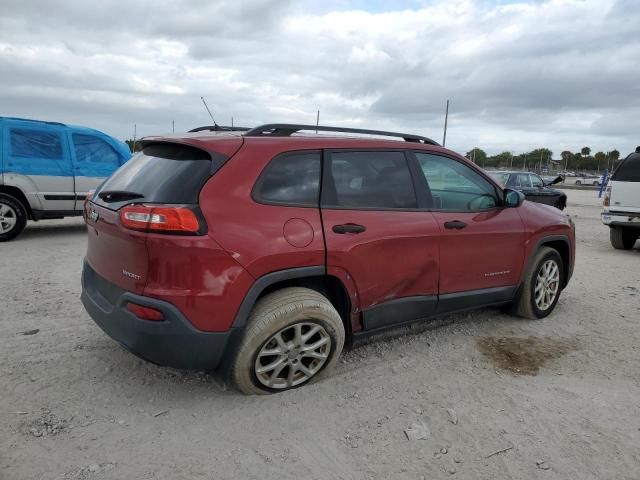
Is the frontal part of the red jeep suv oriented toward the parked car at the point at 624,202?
yes

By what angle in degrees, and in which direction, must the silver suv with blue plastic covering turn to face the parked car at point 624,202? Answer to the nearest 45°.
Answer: approximately 45° to its right

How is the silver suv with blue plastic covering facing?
to the viewer's right

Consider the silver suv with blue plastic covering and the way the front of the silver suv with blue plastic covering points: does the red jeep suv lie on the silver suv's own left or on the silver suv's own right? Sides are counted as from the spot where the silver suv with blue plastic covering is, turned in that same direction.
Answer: on the silver suv's own right

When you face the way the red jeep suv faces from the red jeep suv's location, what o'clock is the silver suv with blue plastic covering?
The silver suv with blue plastic covering is roughly at 9 o'clock from the red jeep suv.

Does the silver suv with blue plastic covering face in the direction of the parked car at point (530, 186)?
yes

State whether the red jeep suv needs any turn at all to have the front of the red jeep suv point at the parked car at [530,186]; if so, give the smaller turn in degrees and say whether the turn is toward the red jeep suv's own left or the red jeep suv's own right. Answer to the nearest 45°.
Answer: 0° — it already faces it

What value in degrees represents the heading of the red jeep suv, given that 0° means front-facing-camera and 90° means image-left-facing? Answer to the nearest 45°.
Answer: approximately 225°

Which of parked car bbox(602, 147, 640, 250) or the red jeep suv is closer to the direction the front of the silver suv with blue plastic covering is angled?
the parked car
